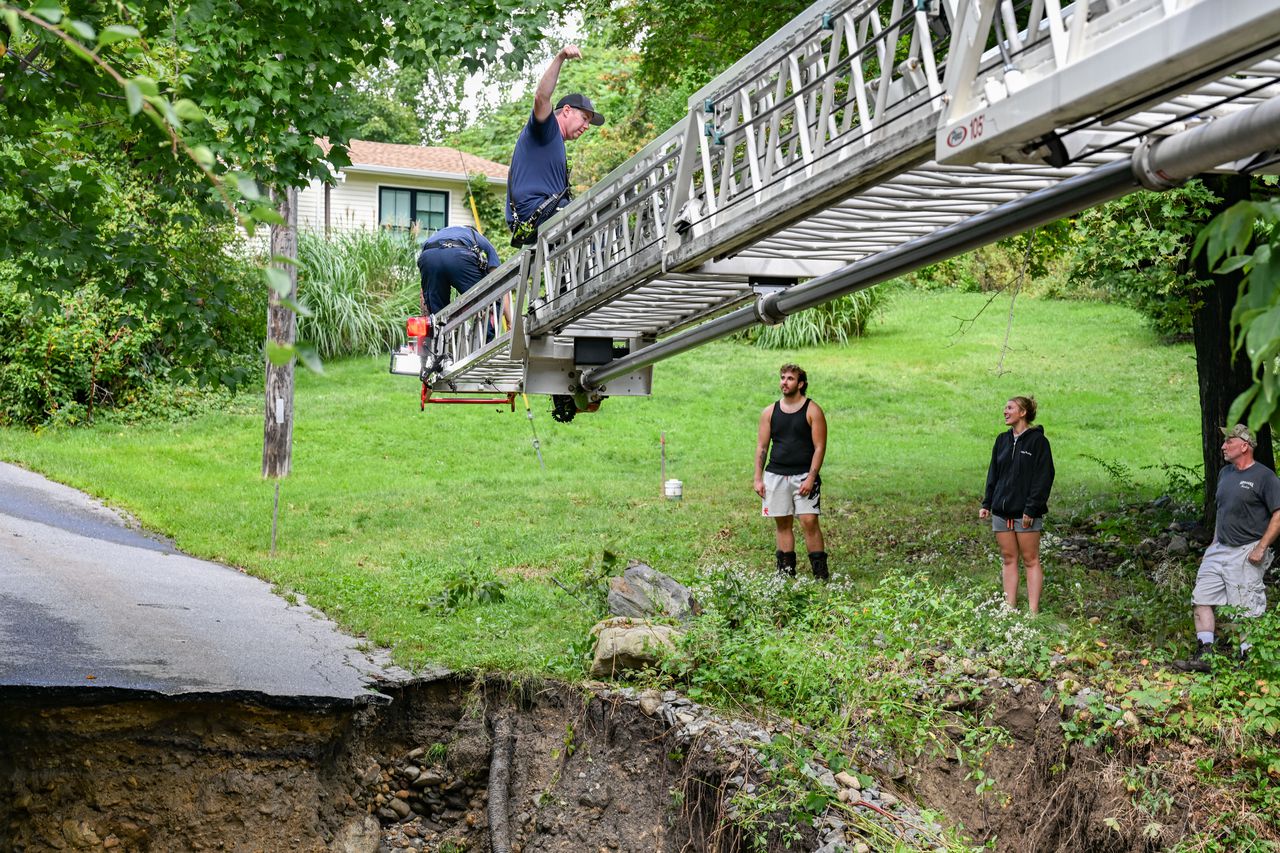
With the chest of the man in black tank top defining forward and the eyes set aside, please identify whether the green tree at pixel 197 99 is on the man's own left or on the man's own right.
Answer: on the man's own right

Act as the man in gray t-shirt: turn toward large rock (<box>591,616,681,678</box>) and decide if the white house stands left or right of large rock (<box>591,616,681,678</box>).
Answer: right

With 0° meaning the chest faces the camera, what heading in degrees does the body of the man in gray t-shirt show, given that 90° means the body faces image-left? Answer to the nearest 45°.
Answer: approximately 45°

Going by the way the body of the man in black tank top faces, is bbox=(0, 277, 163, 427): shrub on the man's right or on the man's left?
on the man's right

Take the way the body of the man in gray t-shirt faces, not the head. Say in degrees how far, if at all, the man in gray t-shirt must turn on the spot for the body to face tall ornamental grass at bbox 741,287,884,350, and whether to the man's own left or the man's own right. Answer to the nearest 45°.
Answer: approximately 90° to the man's own right

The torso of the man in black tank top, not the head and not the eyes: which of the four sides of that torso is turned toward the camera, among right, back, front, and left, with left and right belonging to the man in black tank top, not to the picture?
front

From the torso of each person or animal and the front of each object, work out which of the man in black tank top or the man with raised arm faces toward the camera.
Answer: the man in black tank top

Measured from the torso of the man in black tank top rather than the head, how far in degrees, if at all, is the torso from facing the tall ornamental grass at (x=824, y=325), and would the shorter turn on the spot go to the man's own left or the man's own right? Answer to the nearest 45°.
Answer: approximately 180°

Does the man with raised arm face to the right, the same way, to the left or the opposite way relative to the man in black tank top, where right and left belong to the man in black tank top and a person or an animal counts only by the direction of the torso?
to the left

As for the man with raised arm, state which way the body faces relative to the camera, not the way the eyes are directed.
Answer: to the viewer's right

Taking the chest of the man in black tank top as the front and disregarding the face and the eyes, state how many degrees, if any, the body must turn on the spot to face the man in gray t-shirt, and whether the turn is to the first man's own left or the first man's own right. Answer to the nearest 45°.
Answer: approximately 45° to the first man's own left

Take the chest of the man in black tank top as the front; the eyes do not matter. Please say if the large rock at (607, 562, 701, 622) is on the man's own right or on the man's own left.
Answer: on the man's own right
